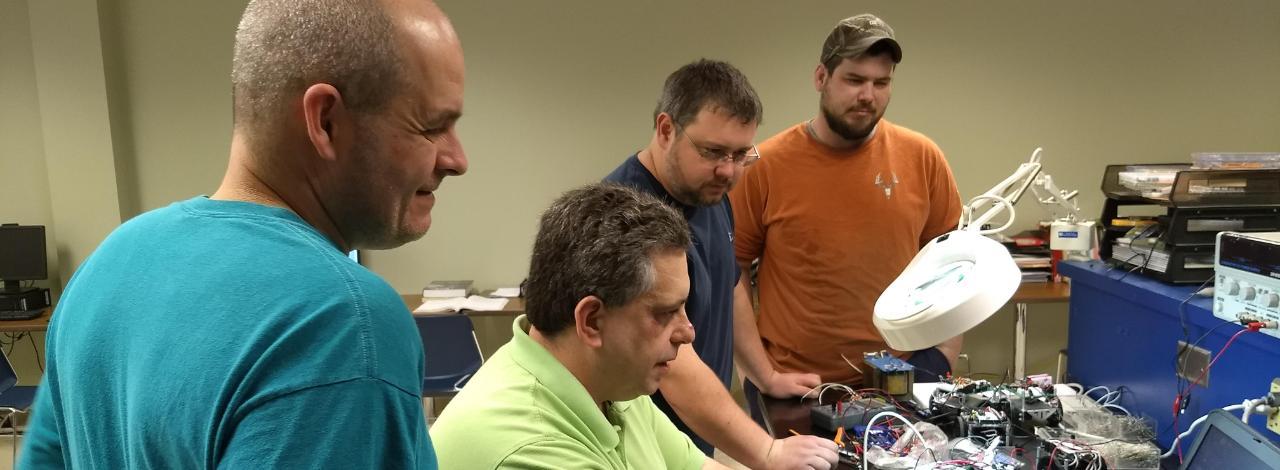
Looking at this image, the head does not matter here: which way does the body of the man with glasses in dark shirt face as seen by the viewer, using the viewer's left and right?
facing the viewer and to the right of the viewer

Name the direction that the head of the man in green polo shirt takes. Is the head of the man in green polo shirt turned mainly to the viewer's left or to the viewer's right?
to the viewer's right

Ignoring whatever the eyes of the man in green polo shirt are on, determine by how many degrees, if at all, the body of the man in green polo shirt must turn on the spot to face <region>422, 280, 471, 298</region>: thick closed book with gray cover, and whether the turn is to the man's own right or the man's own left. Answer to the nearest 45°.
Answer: approximately 90° to the man's own left

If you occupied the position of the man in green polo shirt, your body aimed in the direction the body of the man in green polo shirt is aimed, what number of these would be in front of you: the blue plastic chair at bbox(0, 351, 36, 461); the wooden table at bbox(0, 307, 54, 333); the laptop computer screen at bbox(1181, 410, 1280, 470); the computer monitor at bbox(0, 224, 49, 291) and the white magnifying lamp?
2

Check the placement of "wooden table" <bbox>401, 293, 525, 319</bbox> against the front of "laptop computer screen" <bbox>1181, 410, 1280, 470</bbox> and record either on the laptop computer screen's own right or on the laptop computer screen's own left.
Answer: on the laptop computer screen's own right

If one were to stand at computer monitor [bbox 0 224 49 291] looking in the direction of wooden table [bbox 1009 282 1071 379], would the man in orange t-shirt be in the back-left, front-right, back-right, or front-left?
front-right

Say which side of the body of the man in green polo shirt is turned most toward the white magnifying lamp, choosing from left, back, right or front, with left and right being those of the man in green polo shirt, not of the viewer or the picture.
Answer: front

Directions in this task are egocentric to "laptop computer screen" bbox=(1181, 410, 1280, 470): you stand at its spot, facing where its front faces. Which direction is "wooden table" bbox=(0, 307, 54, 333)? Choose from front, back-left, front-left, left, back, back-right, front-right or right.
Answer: front-right

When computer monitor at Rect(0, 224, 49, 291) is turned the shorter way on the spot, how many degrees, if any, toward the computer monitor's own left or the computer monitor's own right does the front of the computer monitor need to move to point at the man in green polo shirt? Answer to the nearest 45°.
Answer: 0° — it already faces them

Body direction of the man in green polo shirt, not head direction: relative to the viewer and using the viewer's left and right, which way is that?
facing to the right of the viewer

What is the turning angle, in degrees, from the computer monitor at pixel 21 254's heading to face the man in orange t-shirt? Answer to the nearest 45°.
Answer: approximately 45° to its left

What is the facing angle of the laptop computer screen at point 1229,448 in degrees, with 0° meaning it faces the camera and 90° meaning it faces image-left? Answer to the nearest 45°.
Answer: approximately 45°

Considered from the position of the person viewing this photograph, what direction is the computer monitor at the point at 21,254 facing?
facing the viewer

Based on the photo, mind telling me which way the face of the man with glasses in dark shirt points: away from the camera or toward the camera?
toward the camera

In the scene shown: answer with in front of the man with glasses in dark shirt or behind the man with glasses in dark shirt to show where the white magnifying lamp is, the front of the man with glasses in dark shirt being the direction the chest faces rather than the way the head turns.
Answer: in front

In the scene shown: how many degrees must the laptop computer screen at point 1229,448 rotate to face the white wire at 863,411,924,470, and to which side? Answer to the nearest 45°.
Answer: approximately 45° to its right

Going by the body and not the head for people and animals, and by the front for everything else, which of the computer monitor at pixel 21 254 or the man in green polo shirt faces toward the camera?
the computer monitor

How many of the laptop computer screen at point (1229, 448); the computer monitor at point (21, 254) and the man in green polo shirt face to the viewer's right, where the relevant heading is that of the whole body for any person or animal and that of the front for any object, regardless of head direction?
1
